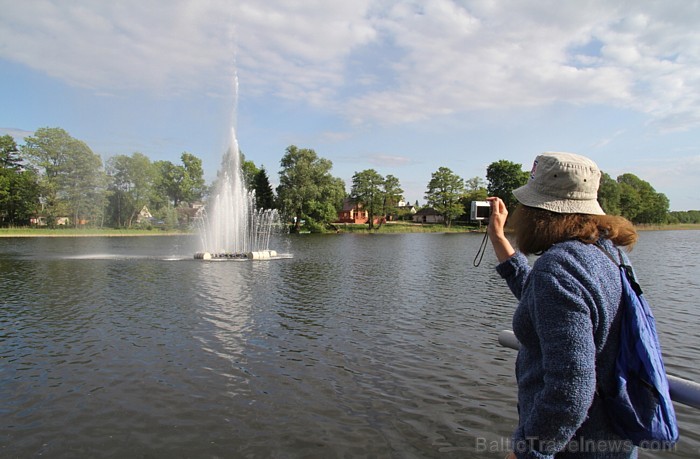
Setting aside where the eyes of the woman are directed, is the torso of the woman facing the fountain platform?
yes

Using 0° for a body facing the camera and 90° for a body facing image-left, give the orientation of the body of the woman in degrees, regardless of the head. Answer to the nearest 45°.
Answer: approximately 135°

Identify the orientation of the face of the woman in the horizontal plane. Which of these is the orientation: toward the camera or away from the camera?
away from the camera
